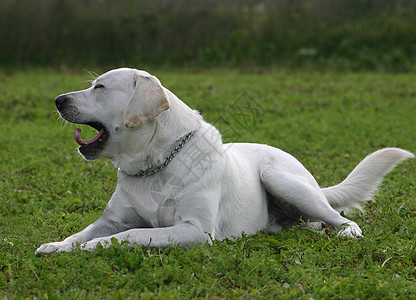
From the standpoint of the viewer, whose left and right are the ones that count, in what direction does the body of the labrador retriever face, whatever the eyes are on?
facing to the left of the viewer
